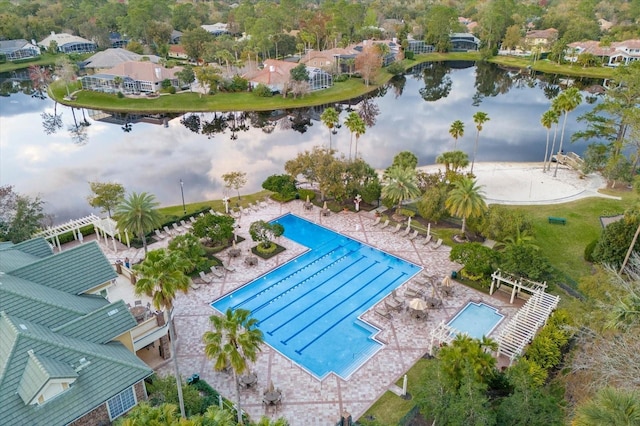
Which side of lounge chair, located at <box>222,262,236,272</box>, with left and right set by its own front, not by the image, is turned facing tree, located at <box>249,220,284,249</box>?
left

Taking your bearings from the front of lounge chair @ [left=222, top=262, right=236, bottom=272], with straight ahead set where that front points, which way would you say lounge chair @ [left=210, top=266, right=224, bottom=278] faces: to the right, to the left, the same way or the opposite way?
the same way

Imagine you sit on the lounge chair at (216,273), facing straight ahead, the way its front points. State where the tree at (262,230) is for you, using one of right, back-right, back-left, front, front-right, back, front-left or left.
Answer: left

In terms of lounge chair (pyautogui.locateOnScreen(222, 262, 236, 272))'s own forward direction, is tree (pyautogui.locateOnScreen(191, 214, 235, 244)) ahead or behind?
behind

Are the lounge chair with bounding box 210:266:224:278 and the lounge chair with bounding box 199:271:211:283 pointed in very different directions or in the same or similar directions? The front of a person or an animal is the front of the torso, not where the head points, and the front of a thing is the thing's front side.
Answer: same or similar directions

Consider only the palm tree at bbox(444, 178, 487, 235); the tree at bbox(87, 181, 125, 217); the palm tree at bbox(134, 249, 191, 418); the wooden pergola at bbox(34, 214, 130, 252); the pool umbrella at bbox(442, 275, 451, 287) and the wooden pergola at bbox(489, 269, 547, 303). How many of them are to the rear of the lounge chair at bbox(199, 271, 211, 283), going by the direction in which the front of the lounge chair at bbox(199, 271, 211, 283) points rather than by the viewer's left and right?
2

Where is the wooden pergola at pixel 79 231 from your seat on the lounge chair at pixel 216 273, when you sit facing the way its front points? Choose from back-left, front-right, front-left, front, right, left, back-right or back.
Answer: back

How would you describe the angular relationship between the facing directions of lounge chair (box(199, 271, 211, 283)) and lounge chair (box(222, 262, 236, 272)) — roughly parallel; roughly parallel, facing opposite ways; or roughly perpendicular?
roughly parallel

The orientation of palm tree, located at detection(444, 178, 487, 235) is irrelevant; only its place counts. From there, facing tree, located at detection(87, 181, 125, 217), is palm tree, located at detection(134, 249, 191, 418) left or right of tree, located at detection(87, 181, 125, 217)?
left

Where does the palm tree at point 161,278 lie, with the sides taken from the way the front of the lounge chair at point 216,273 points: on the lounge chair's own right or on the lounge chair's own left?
on the lounge chair's own right

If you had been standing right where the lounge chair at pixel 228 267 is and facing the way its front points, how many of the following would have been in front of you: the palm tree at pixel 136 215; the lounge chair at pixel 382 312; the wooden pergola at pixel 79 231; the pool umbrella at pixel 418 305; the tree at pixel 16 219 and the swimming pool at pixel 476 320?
3

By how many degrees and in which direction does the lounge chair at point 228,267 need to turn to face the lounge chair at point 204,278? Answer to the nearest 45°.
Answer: approximately 90° to its right

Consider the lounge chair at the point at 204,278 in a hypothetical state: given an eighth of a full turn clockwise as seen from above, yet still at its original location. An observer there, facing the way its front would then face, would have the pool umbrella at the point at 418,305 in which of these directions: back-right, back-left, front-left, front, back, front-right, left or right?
front-left

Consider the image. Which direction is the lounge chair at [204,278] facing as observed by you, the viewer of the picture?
facing the viewer and to the right of the viewer

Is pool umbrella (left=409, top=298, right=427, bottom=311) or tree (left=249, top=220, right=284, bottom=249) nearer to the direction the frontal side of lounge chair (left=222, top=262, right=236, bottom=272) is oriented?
the pool umbrella

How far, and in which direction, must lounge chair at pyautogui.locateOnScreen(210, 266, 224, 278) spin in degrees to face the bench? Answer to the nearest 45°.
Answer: approximately 45° to its left

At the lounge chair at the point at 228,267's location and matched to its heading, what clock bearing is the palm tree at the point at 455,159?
The palm tree is roughly at 10 o'clock from the lounge chair.

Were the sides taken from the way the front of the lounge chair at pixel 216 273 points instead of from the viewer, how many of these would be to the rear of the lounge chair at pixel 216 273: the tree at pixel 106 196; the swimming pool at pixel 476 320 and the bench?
1

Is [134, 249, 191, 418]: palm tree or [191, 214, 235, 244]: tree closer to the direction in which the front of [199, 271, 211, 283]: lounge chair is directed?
the palm tree

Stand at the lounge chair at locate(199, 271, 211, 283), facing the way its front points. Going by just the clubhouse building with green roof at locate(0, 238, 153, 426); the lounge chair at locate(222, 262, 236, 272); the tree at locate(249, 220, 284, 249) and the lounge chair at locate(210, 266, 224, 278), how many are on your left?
3
